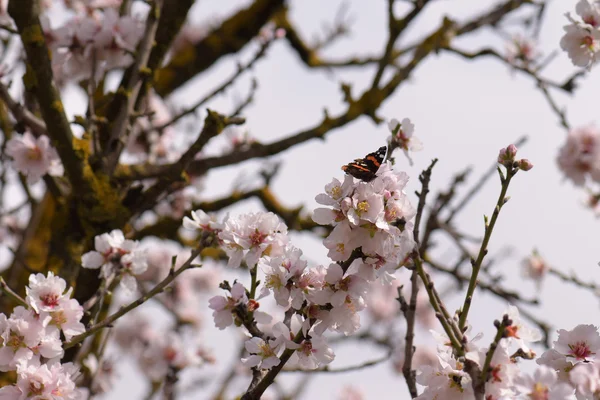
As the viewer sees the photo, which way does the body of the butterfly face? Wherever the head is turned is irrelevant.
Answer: to the viewer's right
